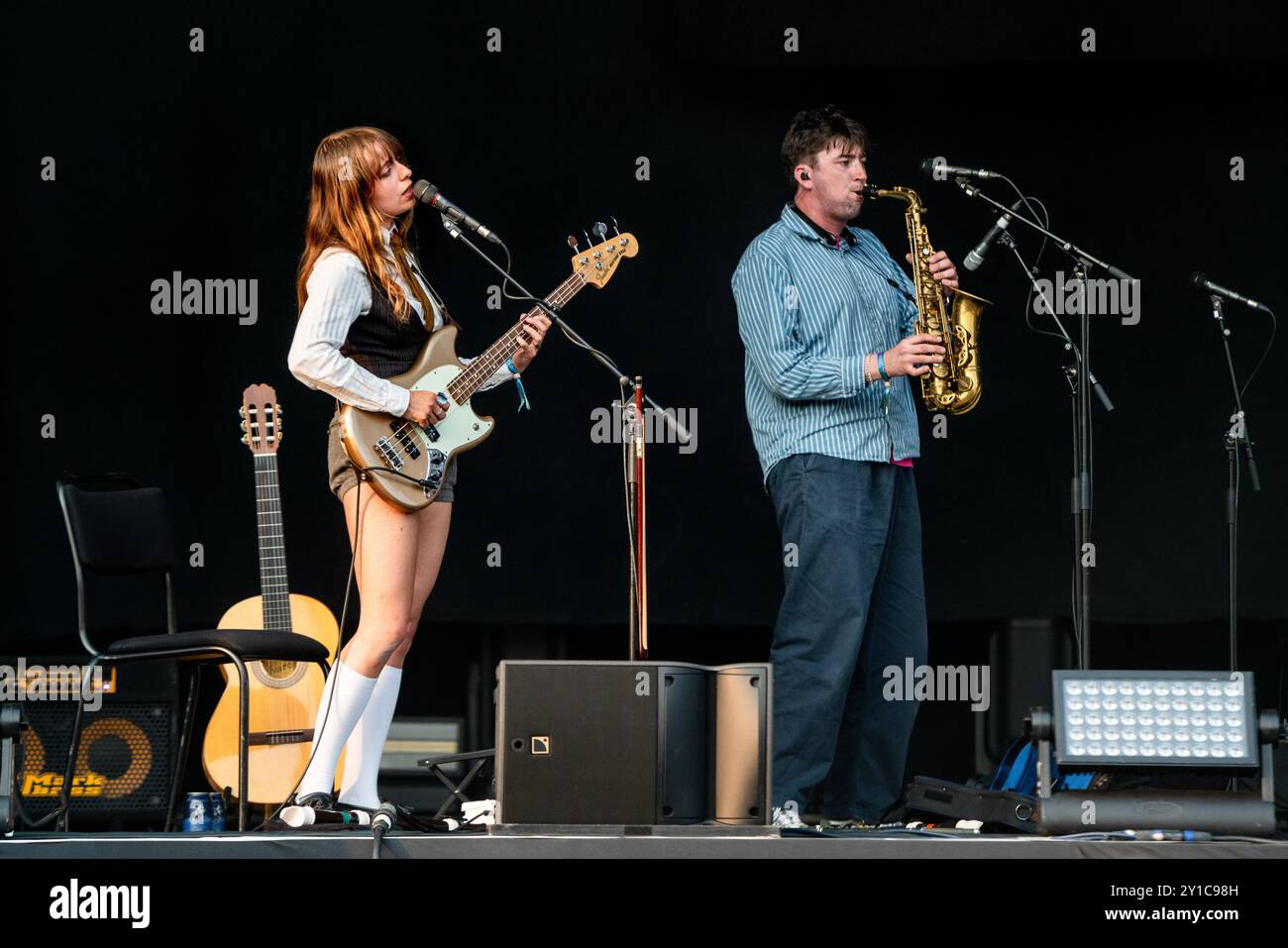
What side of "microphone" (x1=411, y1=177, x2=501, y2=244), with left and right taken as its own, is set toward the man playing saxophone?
back

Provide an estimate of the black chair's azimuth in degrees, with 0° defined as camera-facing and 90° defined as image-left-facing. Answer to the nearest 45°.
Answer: approximately 315°

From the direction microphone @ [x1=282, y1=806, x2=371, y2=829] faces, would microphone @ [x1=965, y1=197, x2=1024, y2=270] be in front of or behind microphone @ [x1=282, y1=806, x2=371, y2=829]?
behind

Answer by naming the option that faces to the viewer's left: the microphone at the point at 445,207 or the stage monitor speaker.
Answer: the microphone

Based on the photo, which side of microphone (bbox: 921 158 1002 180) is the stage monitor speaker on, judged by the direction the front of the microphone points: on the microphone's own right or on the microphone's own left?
on the microphone's own left

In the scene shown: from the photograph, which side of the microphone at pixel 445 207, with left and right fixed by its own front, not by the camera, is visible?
left

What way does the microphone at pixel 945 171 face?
to the viewer's left

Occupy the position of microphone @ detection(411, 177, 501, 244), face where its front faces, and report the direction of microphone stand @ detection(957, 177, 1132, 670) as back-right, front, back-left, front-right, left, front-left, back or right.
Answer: back
